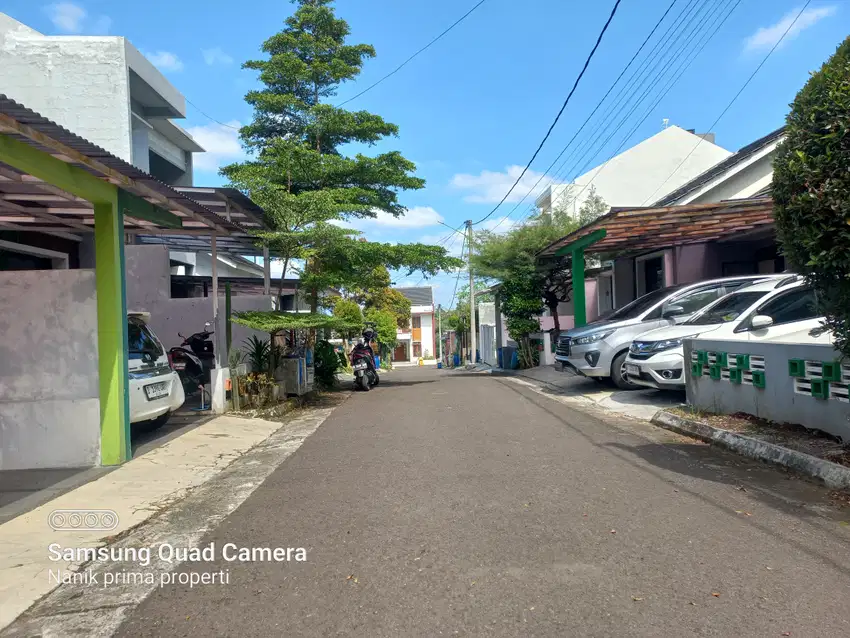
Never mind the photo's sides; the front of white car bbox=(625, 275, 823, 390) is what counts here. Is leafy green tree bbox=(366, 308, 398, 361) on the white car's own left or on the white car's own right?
on the white car's own right

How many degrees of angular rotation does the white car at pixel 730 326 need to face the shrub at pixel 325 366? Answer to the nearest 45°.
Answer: approximately 45° to its right

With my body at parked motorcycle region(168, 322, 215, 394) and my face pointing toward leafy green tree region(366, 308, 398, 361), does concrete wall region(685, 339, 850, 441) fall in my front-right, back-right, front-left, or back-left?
back-right

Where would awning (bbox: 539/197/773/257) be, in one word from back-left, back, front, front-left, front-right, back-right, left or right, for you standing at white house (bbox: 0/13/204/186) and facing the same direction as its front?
front

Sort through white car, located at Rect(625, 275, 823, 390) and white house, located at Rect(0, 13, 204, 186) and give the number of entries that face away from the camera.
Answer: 0

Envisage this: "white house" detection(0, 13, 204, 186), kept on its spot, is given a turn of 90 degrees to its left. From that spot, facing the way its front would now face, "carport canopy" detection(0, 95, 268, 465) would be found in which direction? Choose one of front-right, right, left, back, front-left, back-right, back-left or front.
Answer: back-right

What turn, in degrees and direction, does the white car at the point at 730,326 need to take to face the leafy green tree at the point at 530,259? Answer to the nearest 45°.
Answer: approximately 90° to its right

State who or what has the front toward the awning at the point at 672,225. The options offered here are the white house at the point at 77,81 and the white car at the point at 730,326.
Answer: the white house

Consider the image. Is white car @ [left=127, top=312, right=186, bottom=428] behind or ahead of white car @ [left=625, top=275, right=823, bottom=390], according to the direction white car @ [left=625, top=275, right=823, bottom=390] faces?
ahead

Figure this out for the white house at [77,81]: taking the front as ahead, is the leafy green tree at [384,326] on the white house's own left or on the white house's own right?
on the white house's own left

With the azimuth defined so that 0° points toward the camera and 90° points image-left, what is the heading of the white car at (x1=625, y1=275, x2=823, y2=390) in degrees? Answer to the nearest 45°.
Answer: approximately 45°

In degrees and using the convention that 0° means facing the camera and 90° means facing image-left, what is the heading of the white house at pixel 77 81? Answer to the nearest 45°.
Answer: approximately 315°

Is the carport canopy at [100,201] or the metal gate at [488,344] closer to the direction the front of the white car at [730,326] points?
the carport canopy

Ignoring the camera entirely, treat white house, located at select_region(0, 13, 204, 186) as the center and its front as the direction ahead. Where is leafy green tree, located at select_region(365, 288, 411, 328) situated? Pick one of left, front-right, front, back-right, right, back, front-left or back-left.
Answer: left
